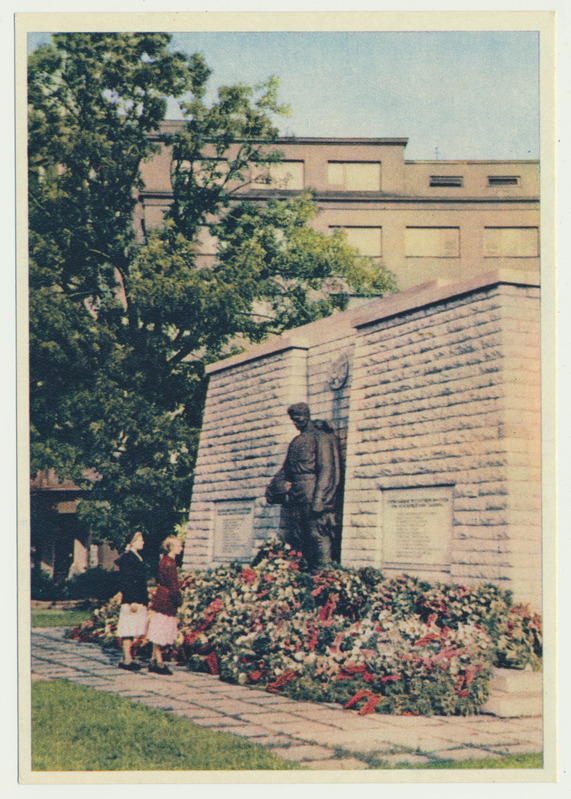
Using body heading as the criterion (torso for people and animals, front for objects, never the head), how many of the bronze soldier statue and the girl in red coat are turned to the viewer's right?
1

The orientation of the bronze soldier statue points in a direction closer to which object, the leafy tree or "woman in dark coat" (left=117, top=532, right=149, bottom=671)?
the woman in dark coat

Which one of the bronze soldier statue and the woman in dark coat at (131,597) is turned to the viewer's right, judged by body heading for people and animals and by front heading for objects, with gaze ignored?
the woman in dark coat

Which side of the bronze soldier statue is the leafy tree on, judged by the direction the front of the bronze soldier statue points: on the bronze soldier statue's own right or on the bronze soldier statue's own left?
on the bronze soldier statue's own right

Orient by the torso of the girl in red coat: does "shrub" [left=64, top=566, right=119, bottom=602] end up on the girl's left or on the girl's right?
on the girl's left

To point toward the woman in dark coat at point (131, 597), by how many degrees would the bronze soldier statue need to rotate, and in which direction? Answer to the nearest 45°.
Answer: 0° — it already faces them

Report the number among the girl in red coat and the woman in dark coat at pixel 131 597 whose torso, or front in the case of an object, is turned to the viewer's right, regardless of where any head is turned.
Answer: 2

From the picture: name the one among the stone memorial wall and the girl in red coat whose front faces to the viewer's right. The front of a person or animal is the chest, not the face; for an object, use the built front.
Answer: the girl in red coat

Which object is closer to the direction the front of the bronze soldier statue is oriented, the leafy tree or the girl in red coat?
the girl in red coat

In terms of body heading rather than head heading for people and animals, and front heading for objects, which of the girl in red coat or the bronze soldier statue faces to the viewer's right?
the girl in red coat

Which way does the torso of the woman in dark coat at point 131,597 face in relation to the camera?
to the viewer's right

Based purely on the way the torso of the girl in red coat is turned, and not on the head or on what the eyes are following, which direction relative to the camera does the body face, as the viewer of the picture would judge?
to the viewer's right

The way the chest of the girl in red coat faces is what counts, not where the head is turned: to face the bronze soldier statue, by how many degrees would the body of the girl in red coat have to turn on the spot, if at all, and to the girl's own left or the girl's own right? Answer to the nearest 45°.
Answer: approximately 45° to the girl's own left
